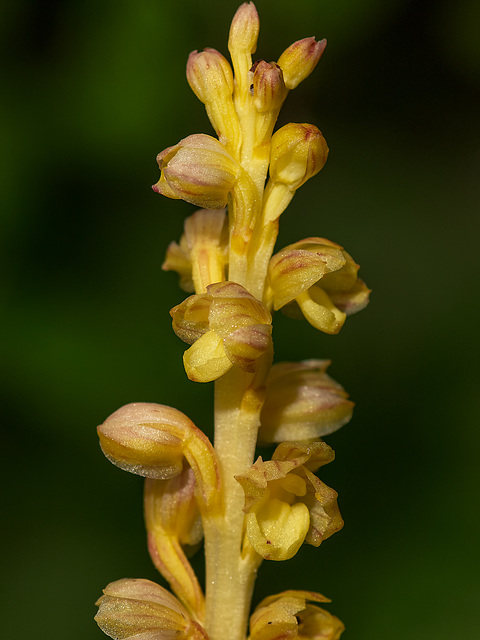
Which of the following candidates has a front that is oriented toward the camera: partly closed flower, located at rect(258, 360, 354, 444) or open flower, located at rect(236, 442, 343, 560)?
open flower, located at rect(236, 442, 343, 560)

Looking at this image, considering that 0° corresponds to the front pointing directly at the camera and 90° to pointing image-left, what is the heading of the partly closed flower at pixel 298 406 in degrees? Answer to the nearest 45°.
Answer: approximately 270°

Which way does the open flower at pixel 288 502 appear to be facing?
toward the camera

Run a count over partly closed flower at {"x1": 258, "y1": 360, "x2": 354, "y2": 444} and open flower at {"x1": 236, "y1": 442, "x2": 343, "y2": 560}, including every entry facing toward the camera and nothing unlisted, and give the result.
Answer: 1

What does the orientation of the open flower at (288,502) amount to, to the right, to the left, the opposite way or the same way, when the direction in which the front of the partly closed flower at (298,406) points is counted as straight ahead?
to the right
